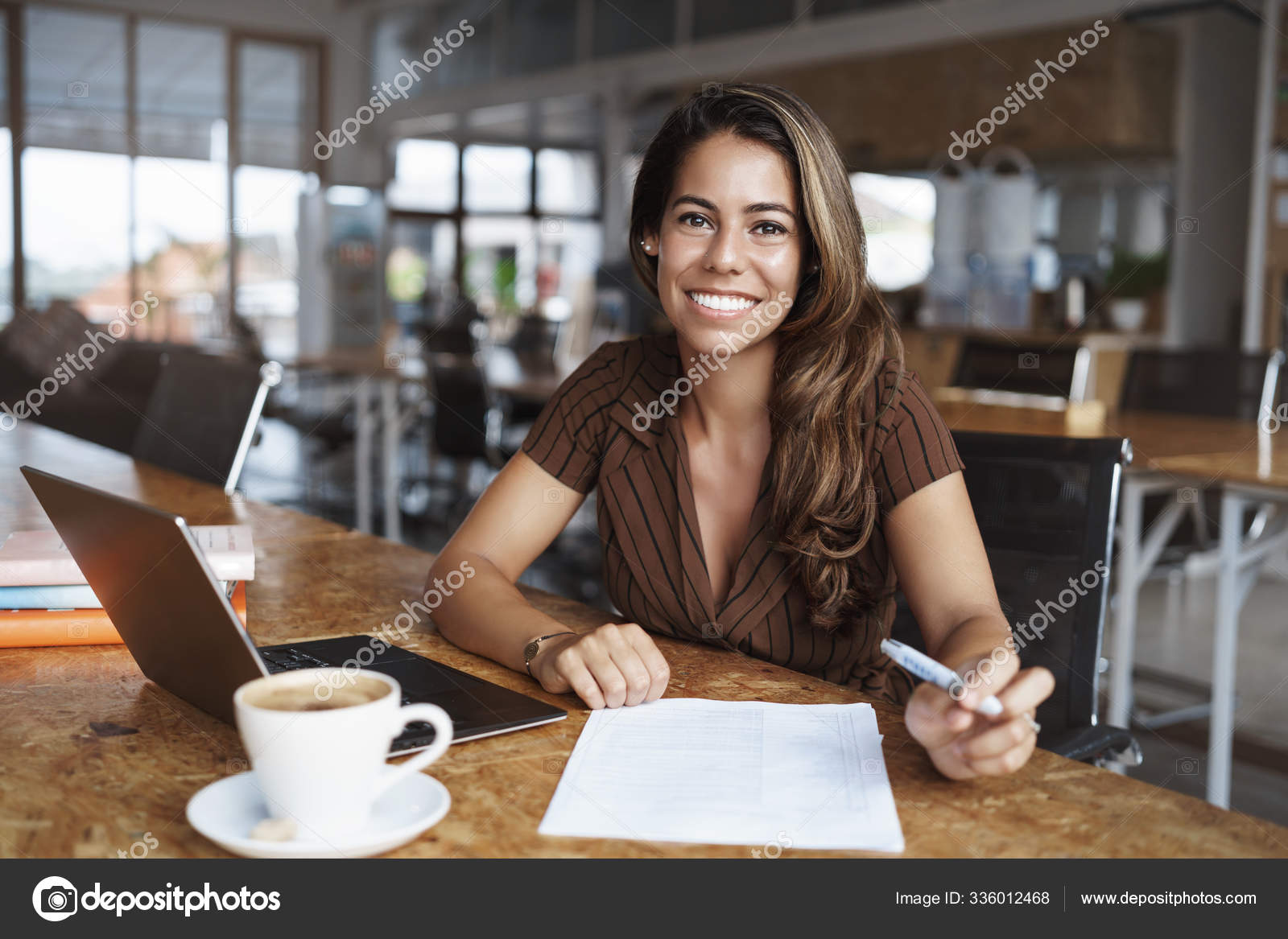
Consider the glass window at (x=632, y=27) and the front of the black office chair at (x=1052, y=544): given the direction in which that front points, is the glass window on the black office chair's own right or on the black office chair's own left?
on the black office chair's own right

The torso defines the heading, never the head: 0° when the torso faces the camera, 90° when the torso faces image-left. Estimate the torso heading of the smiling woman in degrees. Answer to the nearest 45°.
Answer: approximately 0°

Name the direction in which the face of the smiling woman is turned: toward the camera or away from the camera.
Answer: toward the camera

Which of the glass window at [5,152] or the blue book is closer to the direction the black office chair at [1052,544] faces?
the blue book

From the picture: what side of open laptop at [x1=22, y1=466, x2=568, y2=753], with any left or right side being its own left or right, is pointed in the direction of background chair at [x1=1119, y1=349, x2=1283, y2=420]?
front

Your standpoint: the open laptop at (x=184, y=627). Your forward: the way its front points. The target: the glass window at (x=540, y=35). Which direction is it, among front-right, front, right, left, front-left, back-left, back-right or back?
front-left

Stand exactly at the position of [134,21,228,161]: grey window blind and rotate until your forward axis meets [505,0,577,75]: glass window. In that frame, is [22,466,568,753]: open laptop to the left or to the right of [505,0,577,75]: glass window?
right

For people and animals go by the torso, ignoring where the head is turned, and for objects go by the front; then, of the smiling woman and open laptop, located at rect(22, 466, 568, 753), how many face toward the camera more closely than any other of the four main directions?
1

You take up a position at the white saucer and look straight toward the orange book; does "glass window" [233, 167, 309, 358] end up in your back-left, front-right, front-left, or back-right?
front-right
